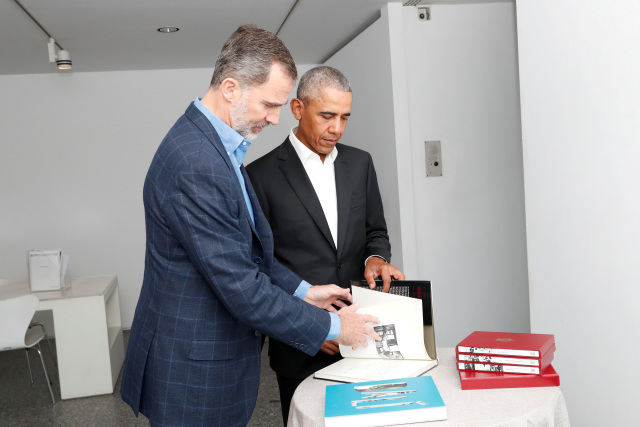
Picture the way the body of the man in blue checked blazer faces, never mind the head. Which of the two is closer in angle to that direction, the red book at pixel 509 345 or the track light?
the red book

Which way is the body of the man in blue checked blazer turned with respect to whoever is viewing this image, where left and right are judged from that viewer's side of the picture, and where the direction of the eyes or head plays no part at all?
facing to the right of the viewer

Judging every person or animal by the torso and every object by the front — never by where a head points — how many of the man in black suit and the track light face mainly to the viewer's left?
0

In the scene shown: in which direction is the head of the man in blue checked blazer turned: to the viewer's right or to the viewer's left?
to the viewer's right

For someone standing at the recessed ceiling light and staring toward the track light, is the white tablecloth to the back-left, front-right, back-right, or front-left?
back-left

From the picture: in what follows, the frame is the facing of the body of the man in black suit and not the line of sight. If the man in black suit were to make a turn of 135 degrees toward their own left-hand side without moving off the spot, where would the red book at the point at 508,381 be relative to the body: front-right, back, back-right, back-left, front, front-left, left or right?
back-right

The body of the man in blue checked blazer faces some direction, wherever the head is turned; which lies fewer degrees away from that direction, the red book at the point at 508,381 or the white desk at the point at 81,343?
the red book

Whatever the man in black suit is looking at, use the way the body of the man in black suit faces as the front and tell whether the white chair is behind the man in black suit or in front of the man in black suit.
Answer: behind

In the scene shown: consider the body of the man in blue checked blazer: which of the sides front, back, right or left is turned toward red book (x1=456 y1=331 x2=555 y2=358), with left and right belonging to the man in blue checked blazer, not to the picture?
front

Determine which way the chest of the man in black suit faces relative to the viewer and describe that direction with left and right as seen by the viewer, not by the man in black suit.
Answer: facing the viewer and to the right of the viewer
